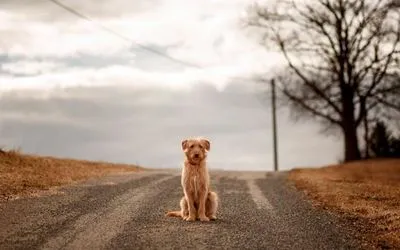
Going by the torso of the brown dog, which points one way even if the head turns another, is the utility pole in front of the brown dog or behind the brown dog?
behind

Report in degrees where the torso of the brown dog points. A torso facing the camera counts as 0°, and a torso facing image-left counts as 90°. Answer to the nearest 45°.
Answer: approximately 0°
